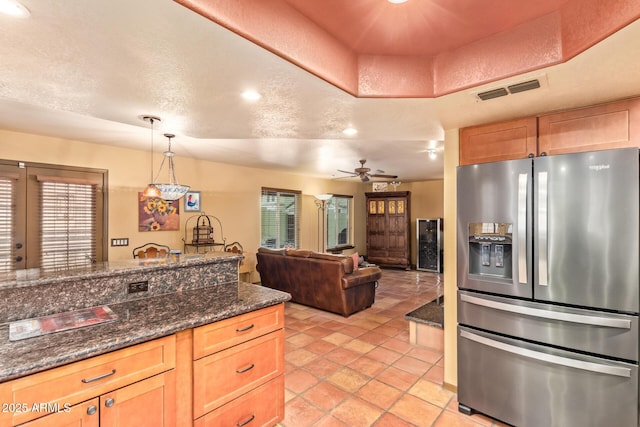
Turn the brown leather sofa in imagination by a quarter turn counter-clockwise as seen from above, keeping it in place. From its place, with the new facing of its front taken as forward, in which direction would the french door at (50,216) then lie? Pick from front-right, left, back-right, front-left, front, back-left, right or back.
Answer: front-left

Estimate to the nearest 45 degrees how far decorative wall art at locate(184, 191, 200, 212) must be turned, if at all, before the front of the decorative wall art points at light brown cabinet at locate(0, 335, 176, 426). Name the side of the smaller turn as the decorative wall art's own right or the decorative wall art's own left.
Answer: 0° — it already faces it

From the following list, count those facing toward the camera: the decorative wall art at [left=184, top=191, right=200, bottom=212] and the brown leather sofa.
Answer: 1

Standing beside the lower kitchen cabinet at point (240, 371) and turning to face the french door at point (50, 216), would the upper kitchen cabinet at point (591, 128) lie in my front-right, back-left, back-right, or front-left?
back-right

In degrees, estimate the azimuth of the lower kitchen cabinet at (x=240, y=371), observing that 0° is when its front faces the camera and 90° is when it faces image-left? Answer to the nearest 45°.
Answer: approximately 315°

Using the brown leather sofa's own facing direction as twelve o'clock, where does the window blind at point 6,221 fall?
The window blind is roughly at 7 o'clock from the brown leather sofa.

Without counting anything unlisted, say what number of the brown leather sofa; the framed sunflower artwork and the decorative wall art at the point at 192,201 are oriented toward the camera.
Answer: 2

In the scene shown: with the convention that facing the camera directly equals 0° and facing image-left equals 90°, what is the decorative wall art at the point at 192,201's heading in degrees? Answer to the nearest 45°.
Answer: approximately 0°

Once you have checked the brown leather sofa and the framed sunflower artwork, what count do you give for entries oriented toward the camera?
1
